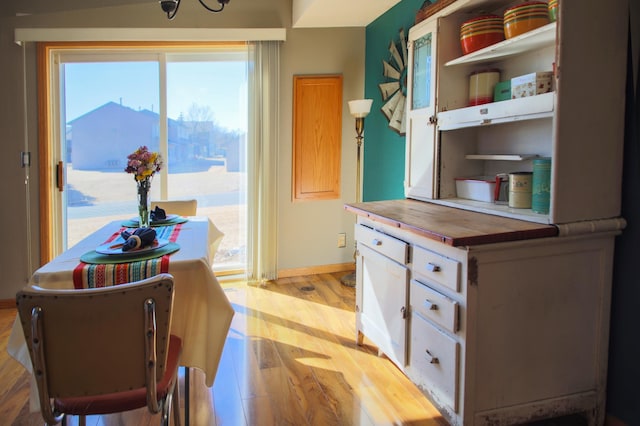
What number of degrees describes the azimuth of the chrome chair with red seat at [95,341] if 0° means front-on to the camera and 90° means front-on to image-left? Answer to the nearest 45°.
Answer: approximately 180°

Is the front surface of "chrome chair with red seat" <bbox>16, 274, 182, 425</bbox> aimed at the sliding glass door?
yes

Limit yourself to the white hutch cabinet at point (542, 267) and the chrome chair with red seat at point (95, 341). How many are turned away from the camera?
1

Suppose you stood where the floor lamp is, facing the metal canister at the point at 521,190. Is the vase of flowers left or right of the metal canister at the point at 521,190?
right

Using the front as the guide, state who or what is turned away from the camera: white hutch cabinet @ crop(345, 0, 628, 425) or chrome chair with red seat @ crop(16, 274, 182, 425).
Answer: the chrome chair with red seat

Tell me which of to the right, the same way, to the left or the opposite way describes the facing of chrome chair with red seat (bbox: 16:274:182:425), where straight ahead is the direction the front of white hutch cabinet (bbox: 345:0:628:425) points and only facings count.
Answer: to the right

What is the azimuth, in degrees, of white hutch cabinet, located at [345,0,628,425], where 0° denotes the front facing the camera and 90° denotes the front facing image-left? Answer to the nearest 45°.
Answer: approximately 45°

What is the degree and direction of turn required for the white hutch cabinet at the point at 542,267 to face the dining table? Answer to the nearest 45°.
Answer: approximately 45° to its right
